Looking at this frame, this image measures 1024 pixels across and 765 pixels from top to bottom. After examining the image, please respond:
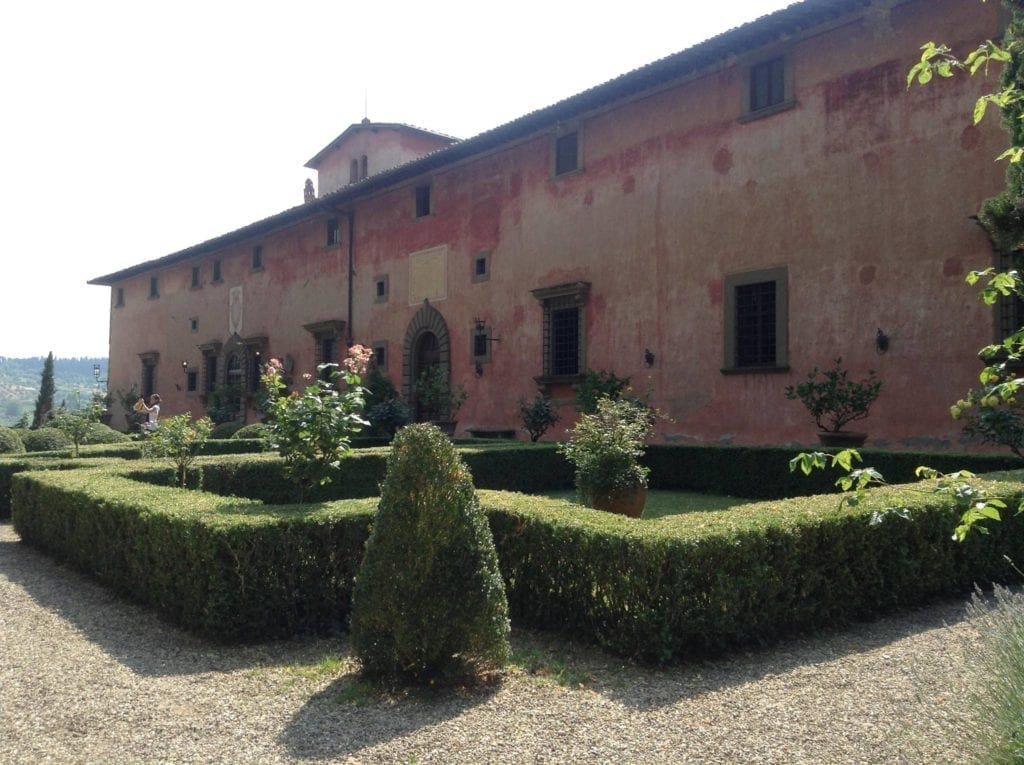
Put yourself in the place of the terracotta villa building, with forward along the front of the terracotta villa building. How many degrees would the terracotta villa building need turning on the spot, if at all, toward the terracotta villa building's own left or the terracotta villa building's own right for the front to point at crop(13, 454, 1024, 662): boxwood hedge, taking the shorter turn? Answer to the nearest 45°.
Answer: approximately 45° to the terracotta villa building's own left

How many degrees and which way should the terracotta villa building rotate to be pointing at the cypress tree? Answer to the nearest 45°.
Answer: approximately 90° to its right

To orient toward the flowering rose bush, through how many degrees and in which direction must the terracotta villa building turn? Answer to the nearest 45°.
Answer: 0° — it already faces it

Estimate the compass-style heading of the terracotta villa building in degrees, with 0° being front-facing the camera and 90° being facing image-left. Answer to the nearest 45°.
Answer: approximately 45°

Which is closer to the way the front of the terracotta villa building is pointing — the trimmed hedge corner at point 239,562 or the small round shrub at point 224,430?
the trimmed hedge corner

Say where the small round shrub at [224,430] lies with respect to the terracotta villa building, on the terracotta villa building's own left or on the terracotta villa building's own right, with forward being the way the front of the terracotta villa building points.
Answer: on the terracotta villa building's own right

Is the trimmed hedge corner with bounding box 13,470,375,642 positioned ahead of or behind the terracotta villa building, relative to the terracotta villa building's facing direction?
ahead

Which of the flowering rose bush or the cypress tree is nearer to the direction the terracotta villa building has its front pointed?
the flowering rose bush

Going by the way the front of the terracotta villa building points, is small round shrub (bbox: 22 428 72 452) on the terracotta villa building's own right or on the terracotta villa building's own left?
on the terracotta villa building's own right

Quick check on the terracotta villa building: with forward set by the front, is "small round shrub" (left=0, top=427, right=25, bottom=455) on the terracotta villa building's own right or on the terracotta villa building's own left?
on the terracotta villa building's own right

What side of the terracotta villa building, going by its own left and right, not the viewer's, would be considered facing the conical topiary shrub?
front
